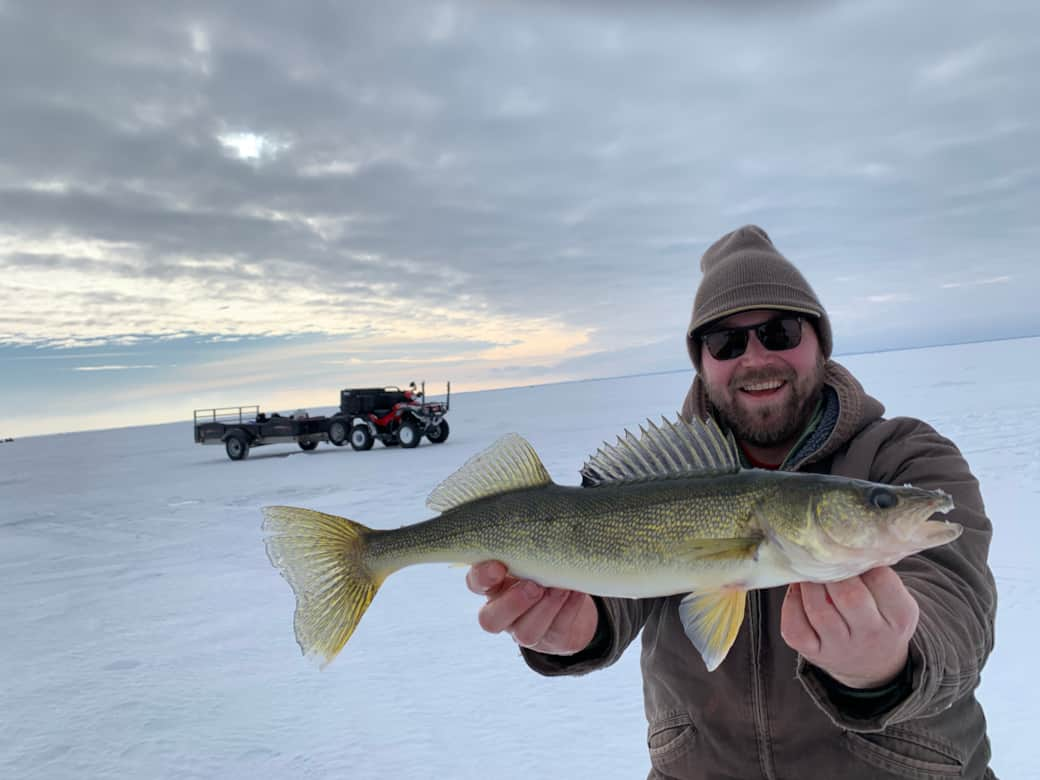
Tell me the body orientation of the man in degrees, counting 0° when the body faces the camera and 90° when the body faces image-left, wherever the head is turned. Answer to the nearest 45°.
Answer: approximately 0°

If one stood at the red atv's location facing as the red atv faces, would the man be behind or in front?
in front

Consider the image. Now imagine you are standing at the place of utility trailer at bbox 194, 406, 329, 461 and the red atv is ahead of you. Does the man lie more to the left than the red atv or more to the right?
right

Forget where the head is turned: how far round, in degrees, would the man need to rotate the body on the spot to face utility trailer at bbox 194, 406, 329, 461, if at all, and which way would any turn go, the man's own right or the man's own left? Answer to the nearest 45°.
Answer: approximately 135° to the man's own right

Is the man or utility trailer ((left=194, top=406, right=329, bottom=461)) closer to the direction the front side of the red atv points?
the man

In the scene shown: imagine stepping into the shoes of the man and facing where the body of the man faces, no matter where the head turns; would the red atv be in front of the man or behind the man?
behind

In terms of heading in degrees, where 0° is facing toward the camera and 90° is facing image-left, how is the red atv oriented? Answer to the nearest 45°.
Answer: approximately 315°

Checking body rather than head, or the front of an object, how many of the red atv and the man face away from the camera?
0

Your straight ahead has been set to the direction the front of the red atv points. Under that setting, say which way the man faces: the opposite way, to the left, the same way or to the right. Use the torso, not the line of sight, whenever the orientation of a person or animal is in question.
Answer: to the right

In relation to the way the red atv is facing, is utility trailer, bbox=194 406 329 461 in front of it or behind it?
behind
